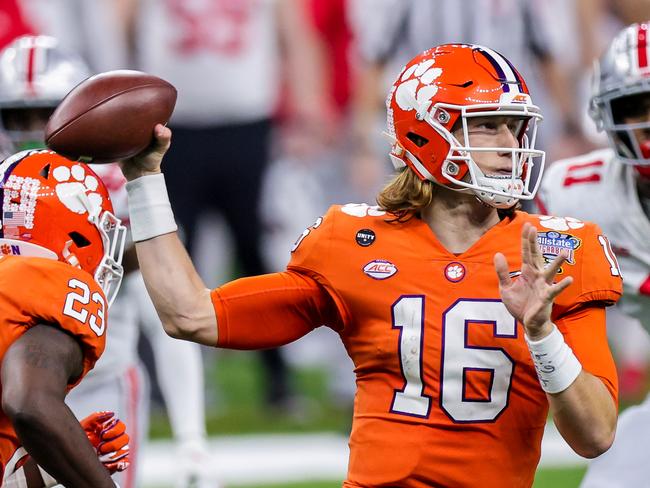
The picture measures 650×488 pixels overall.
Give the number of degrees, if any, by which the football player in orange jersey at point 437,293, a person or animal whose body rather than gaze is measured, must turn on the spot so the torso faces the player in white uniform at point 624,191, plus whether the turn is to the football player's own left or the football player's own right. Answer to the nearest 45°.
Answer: approximately 135° to the football player's own left

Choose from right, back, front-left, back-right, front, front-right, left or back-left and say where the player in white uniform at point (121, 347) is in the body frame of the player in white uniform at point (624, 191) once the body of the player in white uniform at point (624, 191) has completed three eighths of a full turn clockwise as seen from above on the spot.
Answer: front-left

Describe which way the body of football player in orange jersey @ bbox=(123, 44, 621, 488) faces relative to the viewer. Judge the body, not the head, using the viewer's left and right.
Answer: facing the viewer

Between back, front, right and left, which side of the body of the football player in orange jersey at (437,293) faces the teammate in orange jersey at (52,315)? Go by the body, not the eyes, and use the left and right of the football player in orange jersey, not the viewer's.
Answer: right
